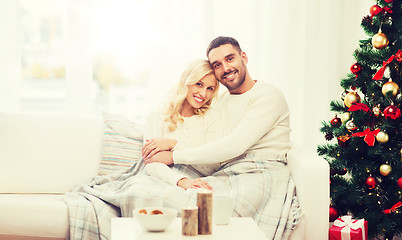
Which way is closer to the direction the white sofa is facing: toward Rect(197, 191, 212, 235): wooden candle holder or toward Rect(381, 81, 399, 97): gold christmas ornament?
the wooden candle holder

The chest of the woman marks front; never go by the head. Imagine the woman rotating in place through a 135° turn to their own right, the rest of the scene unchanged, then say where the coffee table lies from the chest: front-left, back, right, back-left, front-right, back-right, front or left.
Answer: back-left

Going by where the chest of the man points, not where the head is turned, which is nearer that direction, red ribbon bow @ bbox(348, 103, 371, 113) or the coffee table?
the coffee table

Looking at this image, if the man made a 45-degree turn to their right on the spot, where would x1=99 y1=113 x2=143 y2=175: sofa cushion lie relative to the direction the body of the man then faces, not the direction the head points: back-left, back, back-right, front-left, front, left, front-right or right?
front

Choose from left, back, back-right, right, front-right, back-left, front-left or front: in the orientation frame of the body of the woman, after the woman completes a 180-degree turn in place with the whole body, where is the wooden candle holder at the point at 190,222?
back

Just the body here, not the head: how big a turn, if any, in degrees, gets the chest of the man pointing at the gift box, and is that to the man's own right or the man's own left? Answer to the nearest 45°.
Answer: approximately 90° to the man's own left

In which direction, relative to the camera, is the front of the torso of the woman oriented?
toward the camera

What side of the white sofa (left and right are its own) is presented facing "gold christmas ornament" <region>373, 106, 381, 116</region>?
left

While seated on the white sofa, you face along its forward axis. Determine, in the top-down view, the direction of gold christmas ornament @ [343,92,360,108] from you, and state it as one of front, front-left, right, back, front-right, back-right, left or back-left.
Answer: left

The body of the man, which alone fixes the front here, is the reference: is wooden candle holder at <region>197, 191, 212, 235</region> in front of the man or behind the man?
in front

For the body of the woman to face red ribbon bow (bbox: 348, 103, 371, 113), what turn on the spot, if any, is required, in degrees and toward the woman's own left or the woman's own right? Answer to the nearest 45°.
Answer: approximately 90° to the woman's own left

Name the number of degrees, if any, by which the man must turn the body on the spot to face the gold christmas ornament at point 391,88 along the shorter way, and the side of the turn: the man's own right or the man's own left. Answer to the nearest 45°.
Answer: approximately 135° to the man's own left

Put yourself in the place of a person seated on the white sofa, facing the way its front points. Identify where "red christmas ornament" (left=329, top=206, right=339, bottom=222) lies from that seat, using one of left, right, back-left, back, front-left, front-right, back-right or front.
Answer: left

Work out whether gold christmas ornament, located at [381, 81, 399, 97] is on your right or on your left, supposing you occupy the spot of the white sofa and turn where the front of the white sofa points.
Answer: on your left

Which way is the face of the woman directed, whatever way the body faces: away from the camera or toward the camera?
toward the camera

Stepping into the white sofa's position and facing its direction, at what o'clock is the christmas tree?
The christmas tree is roughly at 9 o'clock from the white sofa.

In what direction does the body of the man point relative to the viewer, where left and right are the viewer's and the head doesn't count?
facing the viewer and to the left of the viewer
